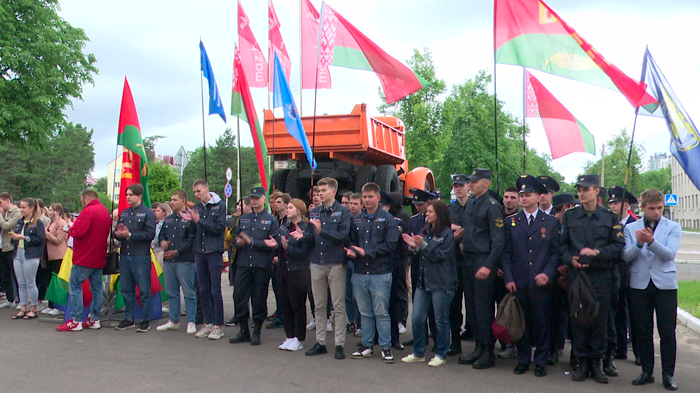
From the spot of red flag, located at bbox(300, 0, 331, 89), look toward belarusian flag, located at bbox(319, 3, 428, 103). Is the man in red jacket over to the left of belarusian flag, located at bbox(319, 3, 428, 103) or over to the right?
right

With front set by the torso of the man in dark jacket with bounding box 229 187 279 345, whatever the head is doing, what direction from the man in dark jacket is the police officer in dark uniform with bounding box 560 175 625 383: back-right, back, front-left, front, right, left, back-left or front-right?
left

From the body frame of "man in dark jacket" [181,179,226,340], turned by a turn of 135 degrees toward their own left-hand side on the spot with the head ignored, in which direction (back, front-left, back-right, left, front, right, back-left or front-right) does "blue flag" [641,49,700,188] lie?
front-right

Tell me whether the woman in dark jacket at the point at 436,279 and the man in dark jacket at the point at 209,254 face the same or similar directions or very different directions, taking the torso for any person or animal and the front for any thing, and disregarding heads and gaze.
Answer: same or similar directions

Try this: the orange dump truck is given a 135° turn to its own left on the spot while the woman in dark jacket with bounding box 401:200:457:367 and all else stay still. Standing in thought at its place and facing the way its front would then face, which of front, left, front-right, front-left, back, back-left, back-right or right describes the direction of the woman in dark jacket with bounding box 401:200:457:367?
left

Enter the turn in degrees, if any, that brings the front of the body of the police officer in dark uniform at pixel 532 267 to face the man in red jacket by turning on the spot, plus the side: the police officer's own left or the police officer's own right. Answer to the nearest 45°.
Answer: approximately 90° to the police officer's own right

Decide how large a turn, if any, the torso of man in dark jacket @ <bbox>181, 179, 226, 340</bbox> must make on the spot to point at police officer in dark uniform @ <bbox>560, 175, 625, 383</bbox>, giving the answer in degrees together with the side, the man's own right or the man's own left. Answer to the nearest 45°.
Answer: approximately 90° to the man's own left

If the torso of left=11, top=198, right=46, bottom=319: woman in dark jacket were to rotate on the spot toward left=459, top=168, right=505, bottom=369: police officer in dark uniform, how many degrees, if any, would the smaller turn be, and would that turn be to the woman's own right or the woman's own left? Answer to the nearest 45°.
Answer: approximately 90° to the woman's own left

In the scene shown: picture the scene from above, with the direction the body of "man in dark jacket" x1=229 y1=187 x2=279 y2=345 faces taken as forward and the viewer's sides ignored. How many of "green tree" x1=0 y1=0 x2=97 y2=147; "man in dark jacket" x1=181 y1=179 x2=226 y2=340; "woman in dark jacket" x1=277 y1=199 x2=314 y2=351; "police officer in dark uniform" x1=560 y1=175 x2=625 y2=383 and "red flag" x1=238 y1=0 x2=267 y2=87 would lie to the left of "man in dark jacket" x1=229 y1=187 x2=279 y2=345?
2

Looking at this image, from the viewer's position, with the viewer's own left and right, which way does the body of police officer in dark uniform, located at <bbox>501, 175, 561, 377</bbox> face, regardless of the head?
facing the viewer

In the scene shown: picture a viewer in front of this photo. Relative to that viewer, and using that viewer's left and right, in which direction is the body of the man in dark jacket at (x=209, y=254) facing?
facing the viewer and to the left of the viewer

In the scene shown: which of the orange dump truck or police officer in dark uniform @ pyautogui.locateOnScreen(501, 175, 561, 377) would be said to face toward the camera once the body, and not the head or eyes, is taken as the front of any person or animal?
the police officer in dark uniform

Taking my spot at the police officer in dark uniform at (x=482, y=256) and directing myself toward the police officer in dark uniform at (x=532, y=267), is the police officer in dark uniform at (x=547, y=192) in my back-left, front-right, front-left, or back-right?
front-left

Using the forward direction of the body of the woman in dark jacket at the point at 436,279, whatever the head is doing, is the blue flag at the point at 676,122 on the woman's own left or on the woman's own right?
on the woman's own left

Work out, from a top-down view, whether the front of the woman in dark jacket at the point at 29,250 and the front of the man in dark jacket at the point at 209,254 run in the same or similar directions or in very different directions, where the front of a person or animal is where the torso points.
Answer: same or similar directions

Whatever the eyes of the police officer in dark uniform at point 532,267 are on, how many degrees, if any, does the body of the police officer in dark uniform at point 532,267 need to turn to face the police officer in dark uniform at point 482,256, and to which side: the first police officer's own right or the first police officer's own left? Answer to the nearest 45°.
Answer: approximately 90° to the first police officer's own right

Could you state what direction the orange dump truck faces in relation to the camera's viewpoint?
facing away from the viewer and to the right of the viewer

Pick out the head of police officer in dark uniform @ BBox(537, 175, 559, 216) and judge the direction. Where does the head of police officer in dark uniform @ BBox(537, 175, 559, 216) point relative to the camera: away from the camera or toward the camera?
toward the camera

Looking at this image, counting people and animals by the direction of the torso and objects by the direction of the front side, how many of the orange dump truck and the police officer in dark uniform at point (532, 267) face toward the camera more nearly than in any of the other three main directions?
1
